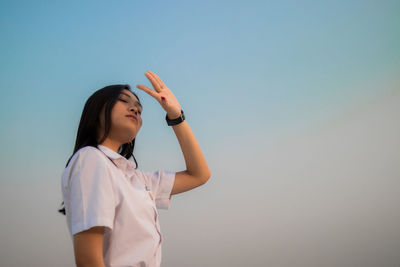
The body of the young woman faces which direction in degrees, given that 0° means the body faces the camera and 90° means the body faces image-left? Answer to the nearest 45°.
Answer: approximately 315°
